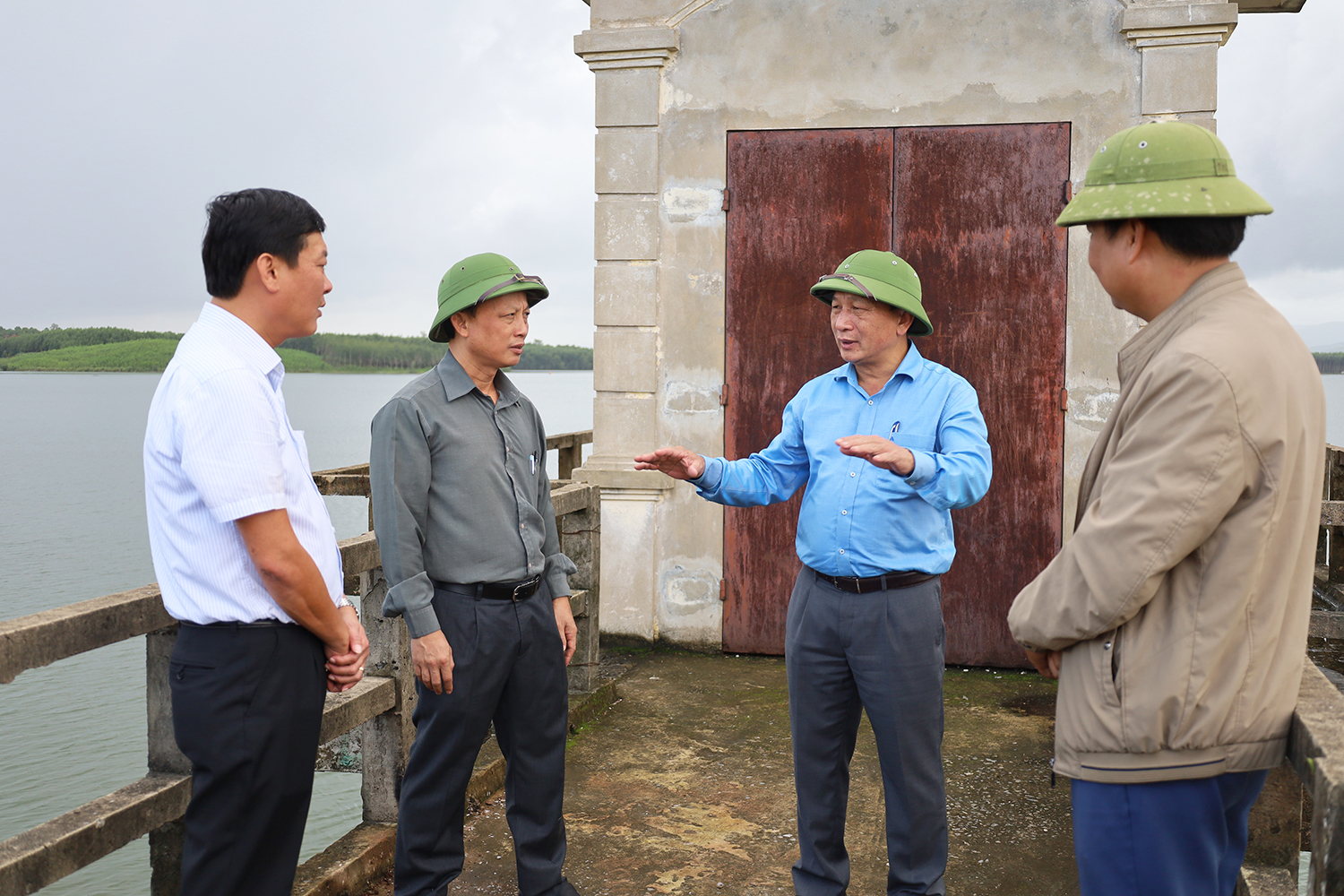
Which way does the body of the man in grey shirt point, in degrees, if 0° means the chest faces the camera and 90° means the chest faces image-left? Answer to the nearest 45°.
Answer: approximately 315°

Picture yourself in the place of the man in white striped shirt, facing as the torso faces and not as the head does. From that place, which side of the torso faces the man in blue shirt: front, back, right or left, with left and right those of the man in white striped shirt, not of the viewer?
front

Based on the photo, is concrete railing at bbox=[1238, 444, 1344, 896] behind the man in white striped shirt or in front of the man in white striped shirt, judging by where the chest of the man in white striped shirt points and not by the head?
in front

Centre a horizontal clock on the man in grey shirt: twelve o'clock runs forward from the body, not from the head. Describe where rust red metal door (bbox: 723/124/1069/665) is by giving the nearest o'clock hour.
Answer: The rust red metal door is roughly at 9 o'clock from the man in grey shirt.

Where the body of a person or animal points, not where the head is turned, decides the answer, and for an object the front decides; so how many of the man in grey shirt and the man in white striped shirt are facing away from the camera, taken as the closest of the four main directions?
0

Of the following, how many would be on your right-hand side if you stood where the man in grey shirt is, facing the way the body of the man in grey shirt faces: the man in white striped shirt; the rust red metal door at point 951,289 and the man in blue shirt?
1

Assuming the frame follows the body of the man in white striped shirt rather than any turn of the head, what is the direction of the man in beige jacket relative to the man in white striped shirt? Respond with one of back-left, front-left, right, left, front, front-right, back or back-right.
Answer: front-right

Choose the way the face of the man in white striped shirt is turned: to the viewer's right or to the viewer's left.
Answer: to the viewer's right

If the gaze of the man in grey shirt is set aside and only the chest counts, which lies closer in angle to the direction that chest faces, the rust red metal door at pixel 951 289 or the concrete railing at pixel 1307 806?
the concrete railing

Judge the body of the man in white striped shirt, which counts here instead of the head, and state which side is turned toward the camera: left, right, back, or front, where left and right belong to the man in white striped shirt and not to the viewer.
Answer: right

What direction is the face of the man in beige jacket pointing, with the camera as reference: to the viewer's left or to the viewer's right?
to the viewer's left
